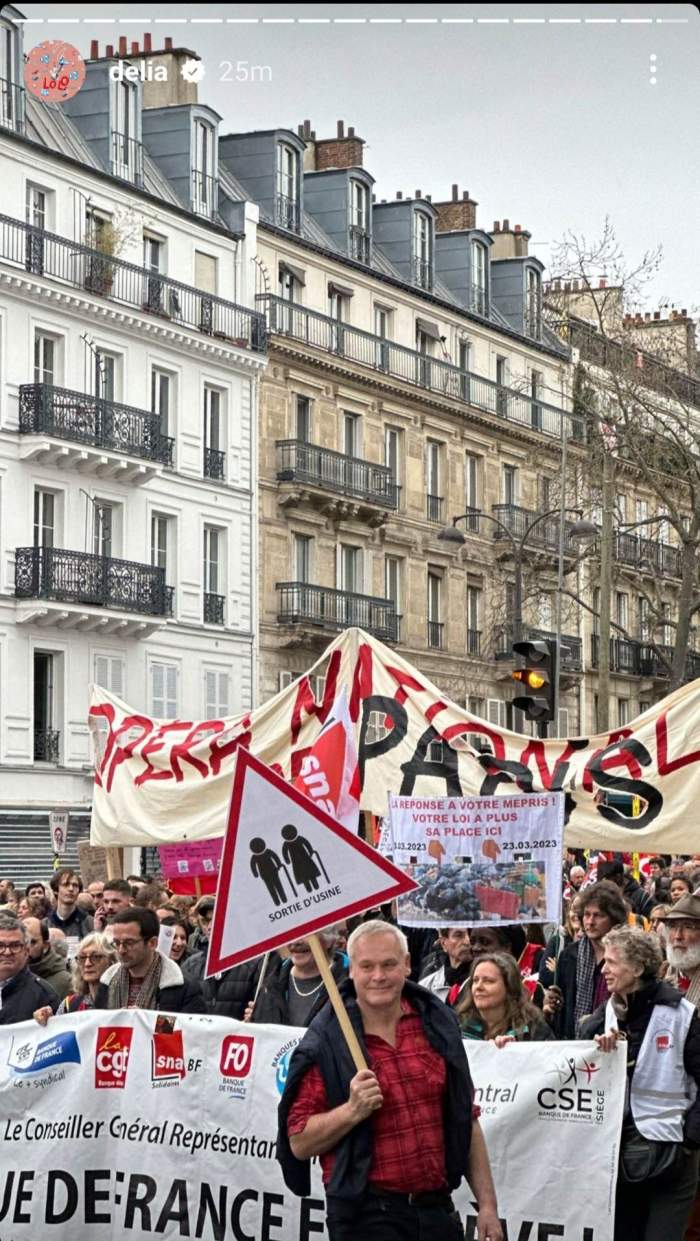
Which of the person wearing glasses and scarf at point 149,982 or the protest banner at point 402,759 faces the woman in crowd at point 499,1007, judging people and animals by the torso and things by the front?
the protest banner

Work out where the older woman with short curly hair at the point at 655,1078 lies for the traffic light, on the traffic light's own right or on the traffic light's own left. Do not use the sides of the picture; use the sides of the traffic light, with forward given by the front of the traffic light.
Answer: on the traffic light's own left

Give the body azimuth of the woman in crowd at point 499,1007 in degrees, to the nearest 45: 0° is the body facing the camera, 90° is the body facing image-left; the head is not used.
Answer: approximately 45°

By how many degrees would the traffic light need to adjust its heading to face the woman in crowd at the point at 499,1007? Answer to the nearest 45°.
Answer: approximately 45° to its left

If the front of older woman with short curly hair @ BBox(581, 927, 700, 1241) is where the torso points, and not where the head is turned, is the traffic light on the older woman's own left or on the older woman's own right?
on the older woman's own right

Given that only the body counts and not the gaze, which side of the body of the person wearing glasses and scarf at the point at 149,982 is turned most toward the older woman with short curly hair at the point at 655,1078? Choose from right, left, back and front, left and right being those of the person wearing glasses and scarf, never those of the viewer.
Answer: left

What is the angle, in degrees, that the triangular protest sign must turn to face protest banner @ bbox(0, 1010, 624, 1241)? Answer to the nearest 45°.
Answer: approximately 180°

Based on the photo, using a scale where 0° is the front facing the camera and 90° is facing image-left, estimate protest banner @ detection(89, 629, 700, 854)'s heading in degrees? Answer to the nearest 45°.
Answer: approximately 0°

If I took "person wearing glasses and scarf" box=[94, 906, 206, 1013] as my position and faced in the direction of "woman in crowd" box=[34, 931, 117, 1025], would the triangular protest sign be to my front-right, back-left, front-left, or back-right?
back-left
